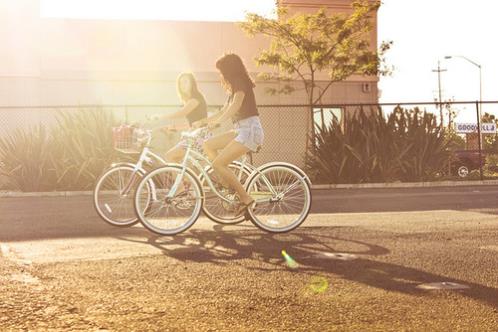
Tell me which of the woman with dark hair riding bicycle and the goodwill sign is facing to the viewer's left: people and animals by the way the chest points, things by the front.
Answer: the woman with dark hair riding bicycle

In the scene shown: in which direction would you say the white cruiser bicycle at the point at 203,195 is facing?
to the viewer's left

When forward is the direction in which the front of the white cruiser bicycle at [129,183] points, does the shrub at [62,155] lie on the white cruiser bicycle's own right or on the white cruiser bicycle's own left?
on the white cruiser bicycle's own right

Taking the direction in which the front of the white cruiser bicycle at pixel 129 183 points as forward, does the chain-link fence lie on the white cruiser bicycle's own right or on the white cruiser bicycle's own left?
on the white cruiser bicycle's own right

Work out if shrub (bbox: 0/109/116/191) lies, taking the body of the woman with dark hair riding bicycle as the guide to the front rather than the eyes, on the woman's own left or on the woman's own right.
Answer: on the woman's own right

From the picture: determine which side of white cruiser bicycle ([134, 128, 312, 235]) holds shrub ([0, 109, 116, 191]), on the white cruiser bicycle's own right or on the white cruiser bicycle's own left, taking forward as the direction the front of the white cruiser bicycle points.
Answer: on the white cruiser bicycle's own right

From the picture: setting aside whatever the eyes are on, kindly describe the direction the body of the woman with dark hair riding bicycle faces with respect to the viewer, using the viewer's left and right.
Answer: facing to the left of the viewer

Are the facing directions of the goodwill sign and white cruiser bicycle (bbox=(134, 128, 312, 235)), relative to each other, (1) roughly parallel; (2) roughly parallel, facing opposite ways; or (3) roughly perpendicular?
roughly perpendicular

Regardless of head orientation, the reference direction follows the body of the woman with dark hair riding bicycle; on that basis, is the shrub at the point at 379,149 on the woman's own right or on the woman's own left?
on the woman's own right

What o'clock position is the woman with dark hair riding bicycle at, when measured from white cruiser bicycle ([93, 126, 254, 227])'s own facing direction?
The woman with dark hair riding bicycle is roughly at 7 o'clock from the white cruiser bicycle.

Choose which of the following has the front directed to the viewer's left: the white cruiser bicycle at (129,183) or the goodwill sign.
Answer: the white cruiser bicycle

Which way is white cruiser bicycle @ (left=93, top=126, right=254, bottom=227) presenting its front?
to the viewer's left
